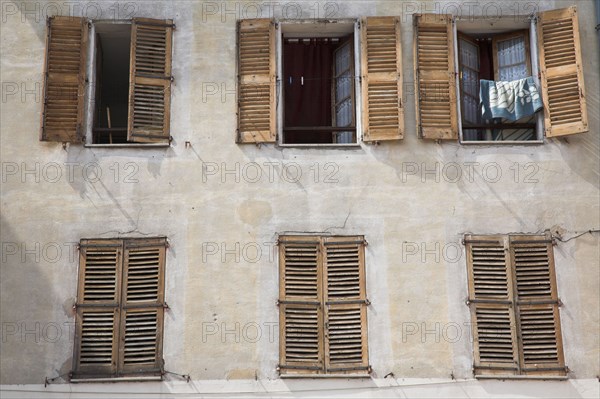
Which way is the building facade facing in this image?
toward the camera
